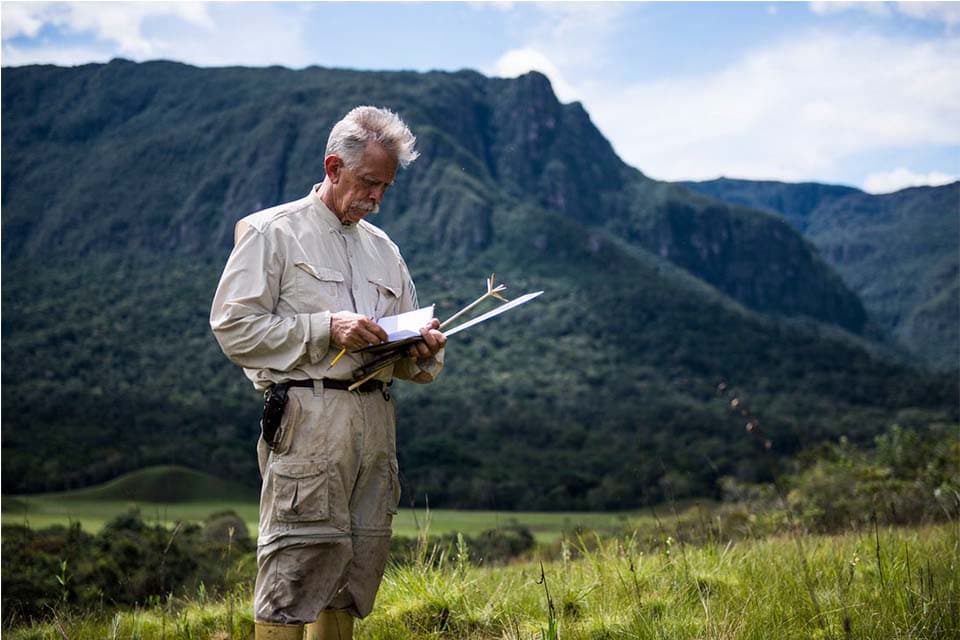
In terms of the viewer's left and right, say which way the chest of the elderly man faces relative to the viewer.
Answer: facing the viewer and to the right of the viewer

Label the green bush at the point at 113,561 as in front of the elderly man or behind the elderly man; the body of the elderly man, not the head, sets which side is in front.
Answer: behind
